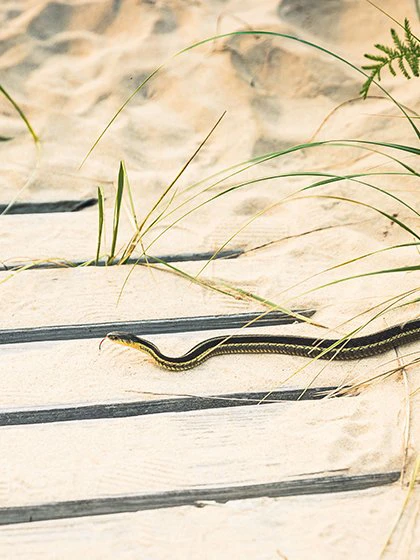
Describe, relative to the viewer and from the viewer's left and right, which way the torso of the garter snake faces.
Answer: facing to the left of the viewer
